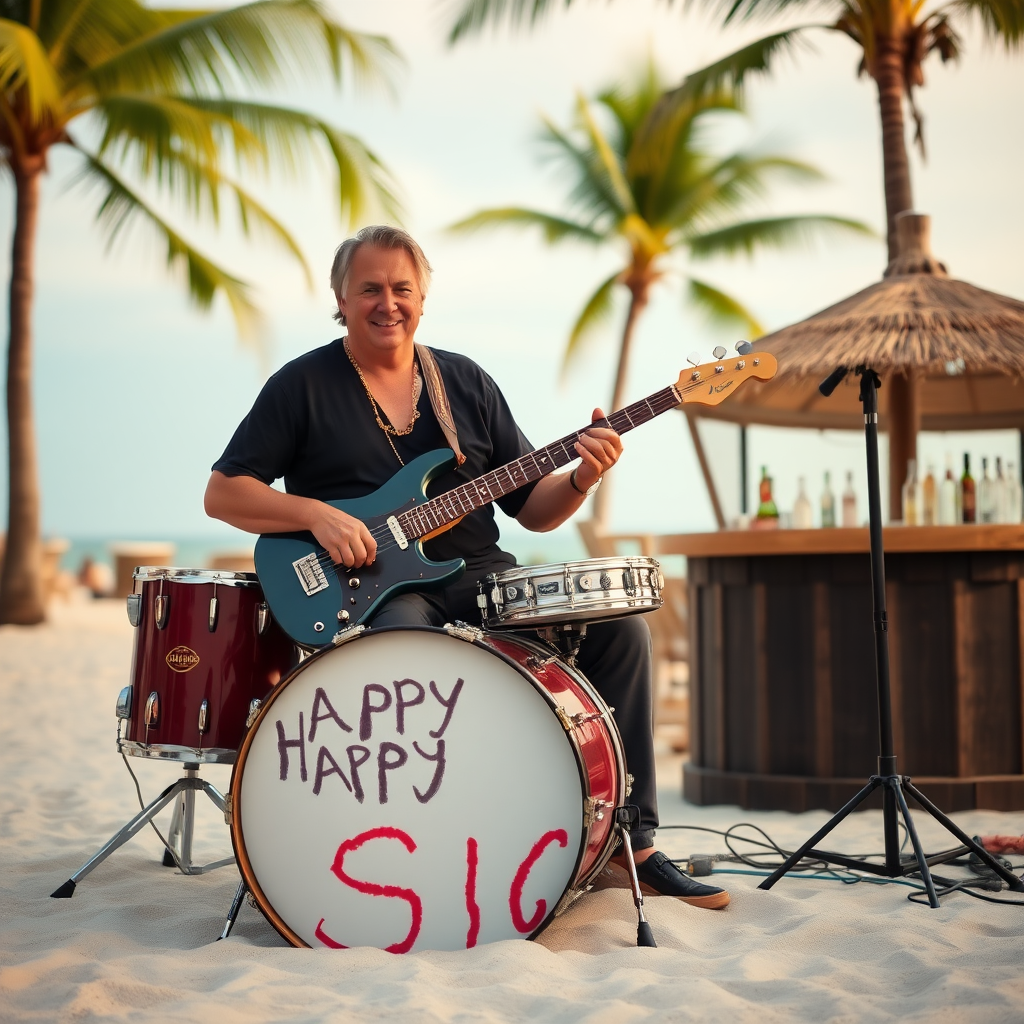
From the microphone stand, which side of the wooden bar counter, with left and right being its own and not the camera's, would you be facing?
front

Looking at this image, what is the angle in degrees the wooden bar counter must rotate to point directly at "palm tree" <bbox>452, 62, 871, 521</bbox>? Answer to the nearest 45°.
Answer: approximately 180°

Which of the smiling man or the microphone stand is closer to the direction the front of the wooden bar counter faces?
the microphone stand

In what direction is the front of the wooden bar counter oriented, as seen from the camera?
facing the viewer

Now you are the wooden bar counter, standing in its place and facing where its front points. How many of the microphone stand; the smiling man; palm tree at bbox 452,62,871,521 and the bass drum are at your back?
1

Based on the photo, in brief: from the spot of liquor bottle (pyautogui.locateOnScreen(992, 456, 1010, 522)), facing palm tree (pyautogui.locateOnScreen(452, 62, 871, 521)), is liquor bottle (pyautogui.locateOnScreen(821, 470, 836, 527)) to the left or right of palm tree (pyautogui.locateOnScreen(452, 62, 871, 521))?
left

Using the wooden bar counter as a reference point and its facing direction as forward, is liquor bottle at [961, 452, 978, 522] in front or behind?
behind

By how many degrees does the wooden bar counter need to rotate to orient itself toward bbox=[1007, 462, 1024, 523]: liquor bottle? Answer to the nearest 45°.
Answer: approximately 135° to its left

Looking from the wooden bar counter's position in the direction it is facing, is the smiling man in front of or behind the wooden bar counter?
in front

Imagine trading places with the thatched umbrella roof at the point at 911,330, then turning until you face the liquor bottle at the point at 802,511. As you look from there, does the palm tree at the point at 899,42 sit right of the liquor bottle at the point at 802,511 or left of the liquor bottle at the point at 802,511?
right
